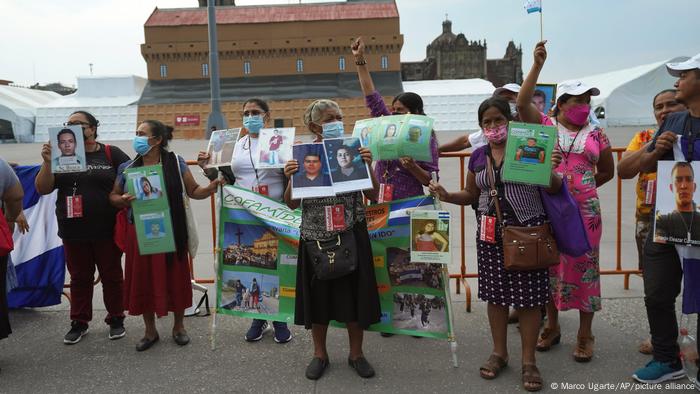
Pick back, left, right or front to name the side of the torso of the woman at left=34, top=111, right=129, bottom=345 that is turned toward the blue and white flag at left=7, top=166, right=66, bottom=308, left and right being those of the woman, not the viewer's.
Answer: right

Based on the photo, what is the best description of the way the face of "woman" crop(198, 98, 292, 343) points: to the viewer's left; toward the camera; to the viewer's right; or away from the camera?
toward the camera

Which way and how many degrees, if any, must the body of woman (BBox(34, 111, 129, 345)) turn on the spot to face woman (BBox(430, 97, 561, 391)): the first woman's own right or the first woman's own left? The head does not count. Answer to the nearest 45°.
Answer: approximately 90° to the first woman's own left

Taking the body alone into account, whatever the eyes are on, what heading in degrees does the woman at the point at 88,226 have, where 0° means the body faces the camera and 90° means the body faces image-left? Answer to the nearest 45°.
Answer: approximately 45°

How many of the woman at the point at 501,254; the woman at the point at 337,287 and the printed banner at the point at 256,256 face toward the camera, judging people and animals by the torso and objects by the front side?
3

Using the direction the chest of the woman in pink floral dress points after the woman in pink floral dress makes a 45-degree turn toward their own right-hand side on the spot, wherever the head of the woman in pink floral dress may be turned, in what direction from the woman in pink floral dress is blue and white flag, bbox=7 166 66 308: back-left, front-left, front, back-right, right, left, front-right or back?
front

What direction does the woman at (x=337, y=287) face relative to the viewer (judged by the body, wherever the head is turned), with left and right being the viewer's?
facing the viewer

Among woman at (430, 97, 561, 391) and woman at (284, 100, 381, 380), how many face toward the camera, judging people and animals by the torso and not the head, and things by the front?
2

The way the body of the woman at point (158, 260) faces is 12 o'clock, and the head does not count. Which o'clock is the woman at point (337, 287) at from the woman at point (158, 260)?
the woman at point (337, 287) is roughly at 9 o'clock from the woman at point (158, 260).

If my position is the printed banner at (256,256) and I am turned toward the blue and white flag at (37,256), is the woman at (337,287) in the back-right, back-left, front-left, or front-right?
back-left

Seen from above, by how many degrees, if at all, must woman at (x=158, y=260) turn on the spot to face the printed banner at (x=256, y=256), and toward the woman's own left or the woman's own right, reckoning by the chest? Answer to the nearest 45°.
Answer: approximately 90° to the woman's own left

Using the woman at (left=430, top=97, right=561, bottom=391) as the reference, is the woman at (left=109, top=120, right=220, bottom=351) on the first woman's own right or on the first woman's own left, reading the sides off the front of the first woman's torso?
on the first woman's own right
